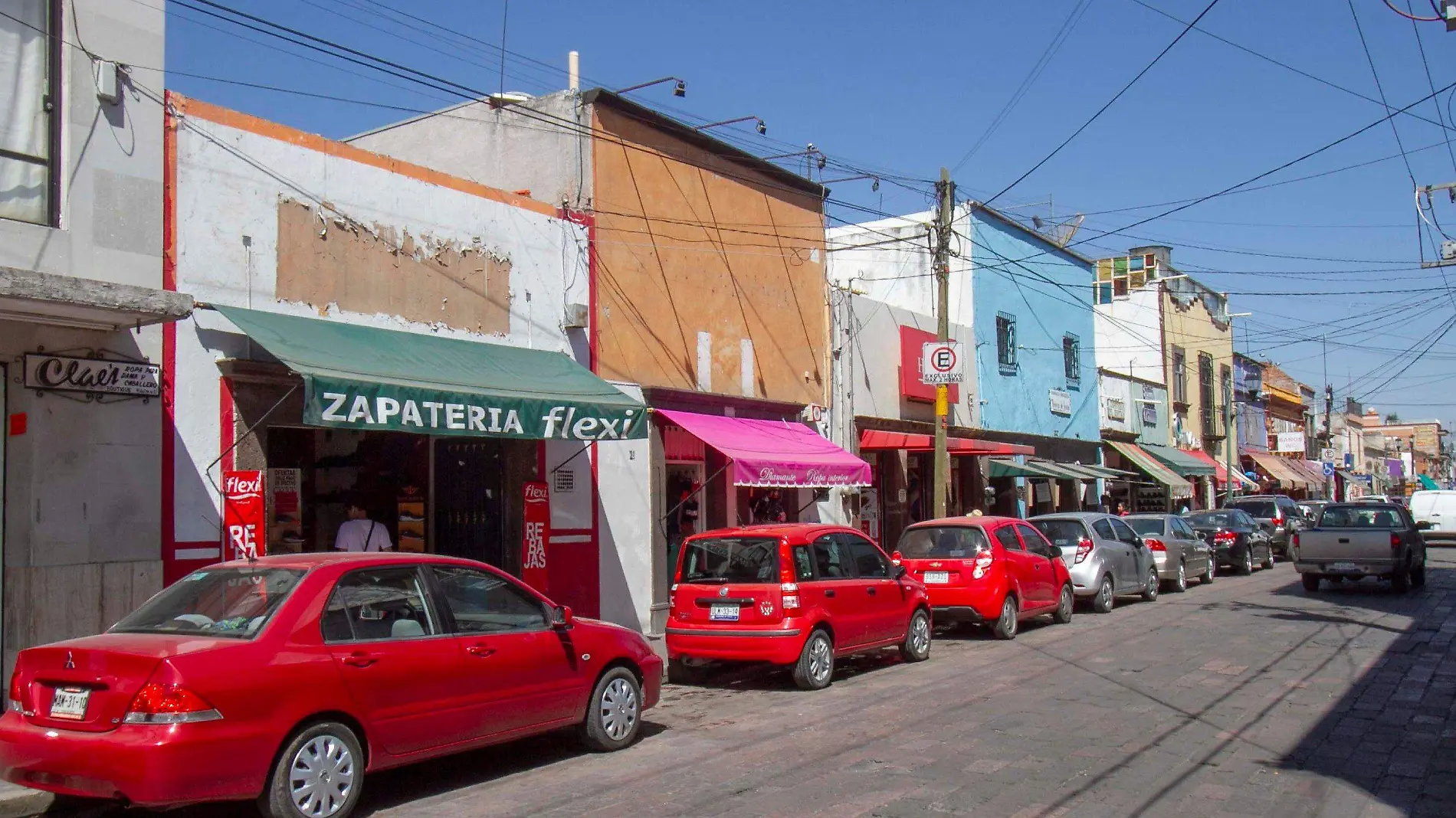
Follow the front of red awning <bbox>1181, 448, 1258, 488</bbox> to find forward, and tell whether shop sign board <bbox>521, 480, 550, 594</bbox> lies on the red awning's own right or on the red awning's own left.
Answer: on the red awning's own right

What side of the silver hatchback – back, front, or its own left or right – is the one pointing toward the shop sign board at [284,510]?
back

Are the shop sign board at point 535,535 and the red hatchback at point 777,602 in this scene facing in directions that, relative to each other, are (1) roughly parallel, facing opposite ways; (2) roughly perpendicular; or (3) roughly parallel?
roughly perpendicular

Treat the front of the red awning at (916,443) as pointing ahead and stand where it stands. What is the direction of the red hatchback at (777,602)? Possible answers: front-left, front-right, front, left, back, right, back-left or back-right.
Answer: front-right

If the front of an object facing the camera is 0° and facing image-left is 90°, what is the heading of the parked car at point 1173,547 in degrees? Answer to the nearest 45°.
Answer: approximately 225°

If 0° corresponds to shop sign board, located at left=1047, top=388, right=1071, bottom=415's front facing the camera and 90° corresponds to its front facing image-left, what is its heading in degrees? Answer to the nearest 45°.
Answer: approximately 315°

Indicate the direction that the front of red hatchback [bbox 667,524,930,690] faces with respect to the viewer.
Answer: facing away from the viewer and to the right of the viewer

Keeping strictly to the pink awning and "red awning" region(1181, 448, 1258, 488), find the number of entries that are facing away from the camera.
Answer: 0

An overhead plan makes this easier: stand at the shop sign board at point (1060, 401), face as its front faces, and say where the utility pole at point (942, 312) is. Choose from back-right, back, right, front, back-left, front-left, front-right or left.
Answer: front-right
